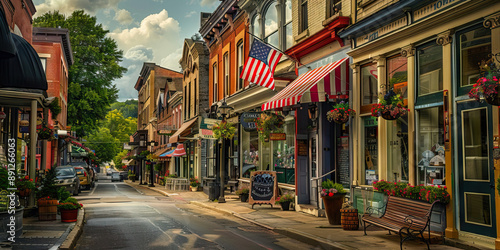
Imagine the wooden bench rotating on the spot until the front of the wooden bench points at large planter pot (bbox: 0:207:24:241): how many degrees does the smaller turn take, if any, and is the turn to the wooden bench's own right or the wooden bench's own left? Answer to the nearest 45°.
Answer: approximately 45° to the wooden bench's own right

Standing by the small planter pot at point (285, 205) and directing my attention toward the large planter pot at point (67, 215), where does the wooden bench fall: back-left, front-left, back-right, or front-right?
front-left

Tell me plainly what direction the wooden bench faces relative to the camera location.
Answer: facing the viewer and to the left of the viewer

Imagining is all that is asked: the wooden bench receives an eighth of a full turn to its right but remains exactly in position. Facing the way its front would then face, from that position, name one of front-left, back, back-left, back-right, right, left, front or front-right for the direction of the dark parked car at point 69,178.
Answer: front-right

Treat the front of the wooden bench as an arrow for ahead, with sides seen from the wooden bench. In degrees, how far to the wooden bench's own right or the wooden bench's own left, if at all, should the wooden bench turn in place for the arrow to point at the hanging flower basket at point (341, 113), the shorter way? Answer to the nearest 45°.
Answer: approximately 90° to the wooden bench's own right

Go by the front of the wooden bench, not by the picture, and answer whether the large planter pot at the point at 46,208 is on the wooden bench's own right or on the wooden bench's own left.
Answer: on the wooden bench's own right

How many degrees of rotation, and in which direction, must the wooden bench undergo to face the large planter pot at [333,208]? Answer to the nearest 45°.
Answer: approximately 90° to its right

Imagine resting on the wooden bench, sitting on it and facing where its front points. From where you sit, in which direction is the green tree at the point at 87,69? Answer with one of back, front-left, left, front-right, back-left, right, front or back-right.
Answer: right

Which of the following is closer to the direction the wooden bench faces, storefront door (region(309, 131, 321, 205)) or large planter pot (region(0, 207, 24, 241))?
the large planter pot

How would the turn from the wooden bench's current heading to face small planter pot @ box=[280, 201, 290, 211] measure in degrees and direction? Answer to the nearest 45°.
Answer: approximately 90° to its right

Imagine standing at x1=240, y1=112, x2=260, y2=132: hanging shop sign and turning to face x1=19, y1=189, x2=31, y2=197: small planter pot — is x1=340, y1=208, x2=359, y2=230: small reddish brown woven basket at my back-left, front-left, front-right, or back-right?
front-left

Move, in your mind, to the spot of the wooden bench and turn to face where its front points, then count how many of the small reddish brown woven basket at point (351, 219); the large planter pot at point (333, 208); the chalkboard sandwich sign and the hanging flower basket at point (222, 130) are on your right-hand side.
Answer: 4

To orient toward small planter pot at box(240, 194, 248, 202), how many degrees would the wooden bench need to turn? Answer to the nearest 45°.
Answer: approximately 90° to its right

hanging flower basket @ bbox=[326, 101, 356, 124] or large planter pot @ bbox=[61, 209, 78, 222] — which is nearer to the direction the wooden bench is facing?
the large planter pot

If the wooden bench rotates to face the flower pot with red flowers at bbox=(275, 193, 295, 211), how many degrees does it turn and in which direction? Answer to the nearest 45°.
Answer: approximately 90° to its right

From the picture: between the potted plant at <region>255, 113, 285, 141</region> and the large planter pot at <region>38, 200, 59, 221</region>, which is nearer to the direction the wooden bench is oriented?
the large planter pot
